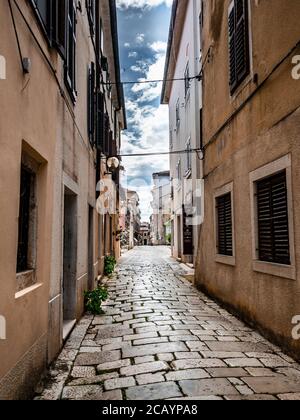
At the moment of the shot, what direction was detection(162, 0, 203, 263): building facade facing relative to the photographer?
facing to the left of the viewer

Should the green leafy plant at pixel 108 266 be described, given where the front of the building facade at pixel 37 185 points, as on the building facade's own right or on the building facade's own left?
on the building facade's own left

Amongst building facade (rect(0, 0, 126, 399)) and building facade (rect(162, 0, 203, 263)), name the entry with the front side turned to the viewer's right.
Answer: building facade (rect(0, 0, 126, 399))

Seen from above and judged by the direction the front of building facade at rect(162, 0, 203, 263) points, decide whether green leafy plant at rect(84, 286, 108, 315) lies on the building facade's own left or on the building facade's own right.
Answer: on the building facade's own left

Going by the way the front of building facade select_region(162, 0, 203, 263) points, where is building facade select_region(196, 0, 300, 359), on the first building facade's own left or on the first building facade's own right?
on the first building facade's own left

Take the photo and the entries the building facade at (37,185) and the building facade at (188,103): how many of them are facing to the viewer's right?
1

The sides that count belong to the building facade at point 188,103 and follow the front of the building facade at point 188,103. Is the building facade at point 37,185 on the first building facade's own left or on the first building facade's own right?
on the first building facade's own left

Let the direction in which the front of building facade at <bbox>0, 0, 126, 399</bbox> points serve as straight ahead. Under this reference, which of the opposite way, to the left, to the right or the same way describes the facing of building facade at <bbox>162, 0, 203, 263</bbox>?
the opposite way

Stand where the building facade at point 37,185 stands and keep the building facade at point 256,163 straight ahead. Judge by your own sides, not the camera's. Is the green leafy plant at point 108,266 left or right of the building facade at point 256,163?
left

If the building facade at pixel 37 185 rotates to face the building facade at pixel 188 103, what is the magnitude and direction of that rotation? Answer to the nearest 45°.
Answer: approximately 45° to its left

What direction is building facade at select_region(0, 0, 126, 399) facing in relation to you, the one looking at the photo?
facing to the right of the viewer
